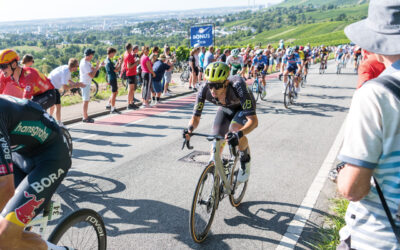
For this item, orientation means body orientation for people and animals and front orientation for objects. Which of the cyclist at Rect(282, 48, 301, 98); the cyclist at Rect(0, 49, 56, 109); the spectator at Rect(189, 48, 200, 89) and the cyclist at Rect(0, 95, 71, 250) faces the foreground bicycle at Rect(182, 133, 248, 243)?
the cyclist at Rect(282, 48, 301, 98)

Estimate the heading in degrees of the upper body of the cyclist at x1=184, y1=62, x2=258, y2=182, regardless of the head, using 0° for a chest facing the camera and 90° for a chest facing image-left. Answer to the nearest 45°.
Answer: approximately 45°

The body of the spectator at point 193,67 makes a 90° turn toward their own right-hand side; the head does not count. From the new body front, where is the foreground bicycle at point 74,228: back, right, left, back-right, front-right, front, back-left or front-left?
front

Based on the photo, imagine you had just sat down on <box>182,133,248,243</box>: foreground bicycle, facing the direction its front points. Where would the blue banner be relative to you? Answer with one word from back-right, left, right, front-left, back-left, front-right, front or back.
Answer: back-right

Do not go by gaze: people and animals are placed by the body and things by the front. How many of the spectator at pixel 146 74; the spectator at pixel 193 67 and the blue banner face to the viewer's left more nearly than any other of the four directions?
0

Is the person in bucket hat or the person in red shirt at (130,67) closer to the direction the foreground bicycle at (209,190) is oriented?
the person in bucket hat

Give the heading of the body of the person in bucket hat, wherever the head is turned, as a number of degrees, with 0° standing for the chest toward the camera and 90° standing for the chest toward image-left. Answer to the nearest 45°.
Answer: approximately 135°

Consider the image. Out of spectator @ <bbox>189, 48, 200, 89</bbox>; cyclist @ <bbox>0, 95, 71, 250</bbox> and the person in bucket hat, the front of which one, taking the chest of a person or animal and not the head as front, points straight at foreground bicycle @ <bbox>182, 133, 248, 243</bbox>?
the person in bucket hat

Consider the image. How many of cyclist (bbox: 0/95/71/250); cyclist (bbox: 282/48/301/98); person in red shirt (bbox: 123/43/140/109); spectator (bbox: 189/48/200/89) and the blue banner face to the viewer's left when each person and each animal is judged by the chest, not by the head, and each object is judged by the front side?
1

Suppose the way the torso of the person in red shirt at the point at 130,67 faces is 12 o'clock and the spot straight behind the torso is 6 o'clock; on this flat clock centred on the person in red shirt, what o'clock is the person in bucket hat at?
The person in bucket hat is roughly at 3 o'clock from the person in red shirt.

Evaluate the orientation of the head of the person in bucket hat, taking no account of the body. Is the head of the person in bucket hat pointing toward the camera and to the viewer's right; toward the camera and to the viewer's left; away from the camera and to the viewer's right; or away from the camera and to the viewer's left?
away from the camera and to the viewer's left

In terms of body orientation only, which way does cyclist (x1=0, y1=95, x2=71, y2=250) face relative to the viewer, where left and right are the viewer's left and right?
facing to the left of the viewer

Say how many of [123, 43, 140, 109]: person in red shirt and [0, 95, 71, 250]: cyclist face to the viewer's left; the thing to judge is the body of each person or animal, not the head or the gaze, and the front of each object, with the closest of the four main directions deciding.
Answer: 1

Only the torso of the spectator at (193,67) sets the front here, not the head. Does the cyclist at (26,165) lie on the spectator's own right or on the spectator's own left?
on the spectator's own right

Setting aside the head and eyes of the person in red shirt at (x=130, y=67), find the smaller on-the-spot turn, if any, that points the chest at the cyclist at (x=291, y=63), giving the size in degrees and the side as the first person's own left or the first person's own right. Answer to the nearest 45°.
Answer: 0° — they already face them

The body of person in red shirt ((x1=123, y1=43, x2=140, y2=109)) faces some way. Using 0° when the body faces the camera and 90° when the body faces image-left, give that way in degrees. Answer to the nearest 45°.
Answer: approximately 270°

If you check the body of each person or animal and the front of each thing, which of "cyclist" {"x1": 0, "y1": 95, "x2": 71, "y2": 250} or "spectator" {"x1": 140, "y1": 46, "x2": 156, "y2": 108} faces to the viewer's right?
the spectator
